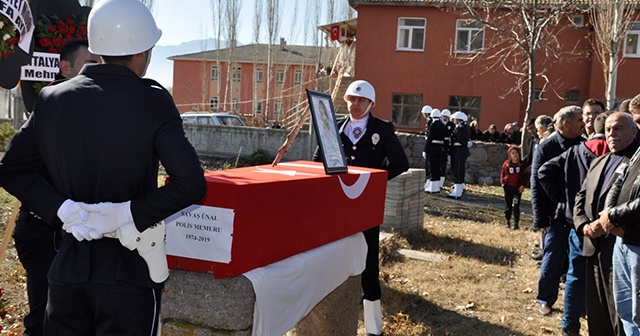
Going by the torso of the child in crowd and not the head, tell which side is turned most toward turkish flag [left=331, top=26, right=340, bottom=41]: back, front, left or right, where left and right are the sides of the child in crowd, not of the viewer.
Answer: back

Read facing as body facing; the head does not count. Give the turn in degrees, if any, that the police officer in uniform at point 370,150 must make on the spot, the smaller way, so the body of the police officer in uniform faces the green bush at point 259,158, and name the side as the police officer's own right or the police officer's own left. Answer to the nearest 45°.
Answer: approximately 135° to the police officer's own right

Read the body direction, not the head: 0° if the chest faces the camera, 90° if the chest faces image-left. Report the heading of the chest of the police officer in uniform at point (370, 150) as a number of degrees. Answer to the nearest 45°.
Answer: approximately 45°

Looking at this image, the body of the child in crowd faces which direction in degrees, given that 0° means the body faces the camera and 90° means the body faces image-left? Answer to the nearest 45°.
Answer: approximately 0°

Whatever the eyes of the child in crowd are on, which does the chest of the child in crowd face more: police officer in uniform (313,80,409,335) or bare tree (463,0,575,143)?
the police officer in uniform

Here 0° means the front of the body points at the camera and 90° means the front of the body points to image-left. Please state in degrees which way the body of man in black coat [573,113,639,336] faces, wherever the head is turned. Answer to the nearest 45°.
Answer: approximately 45°

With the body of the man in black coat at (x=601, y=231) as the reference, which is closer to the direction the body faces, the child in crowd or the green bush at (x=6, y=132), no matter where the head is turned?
the green bush
